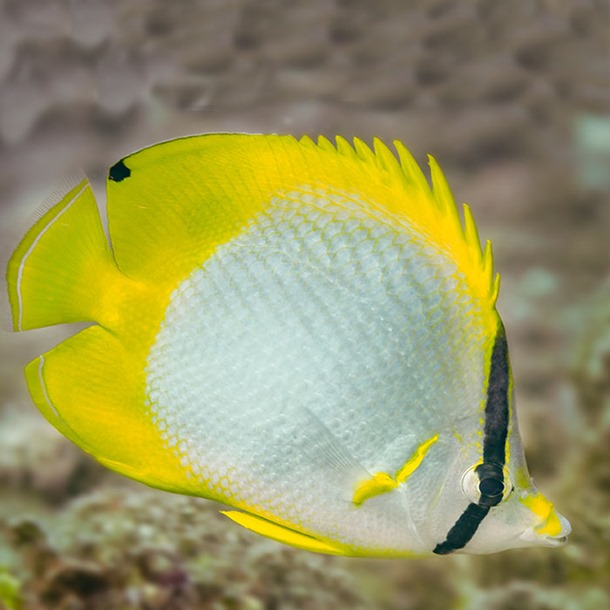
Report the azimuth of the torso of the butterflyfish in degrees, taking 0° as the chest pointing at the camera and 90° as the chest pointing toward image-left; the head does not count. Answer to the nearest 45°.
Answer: approximately 270°
